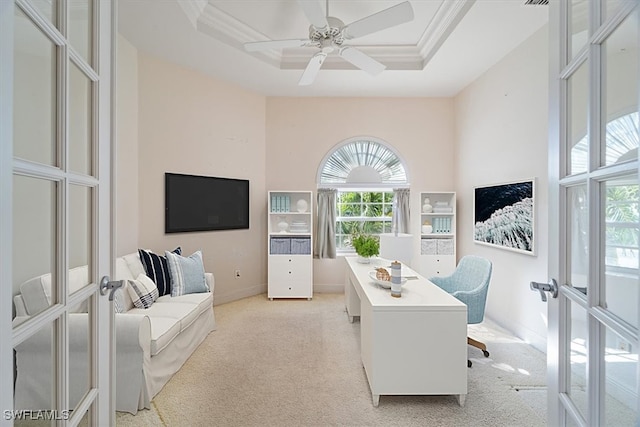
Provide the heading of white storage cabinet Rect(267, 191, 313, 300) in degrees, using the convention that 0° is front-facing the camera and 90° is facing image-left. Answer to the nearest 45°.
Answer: approximately 0°

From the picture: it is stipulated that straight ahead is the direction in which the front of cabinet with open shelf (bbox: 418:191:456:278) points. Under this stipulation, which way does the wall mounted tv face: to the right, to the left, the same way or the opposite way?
to the left

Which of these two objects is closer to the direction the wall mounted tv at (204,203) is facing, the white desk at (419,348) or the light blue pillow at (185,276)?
the white desk

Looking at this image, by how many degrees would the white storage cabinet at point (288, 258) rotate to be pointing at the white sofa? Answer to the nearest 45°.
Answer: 0° — it already faces it

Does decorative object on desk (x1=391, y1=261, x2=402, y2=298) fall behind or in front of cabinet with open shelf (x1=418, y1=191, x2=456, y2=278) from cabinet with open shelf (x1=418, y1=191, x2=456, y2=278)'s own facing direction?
in front

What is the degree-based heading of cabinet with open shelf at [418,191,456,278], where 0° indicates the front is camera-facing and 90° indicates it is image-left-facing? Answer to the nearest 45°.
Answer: approximately 0°

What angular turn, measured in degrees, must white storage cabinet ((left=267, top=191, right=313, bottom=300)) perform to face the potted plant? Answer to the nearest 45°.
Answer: approximately 45° to its left

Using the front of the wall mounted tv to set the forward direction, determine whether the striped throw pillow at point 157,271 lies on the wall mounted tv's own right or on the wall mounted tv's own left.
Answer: on the wall mounted tv's own right

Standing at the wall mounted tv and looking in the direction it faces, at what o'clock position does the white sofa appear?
The white sofa is roughly at 2 o'clock from the wall mounted tv.

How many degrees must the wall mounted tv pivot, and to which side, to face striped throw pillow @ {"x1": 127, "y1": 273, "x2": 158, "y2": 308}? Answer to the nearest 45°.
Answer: approximately 45° to its right

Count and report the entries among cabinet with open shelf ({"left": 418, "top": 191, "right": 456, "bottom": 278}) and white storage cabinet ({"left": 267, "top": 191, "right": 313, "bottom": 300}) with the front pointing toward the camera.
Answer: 2

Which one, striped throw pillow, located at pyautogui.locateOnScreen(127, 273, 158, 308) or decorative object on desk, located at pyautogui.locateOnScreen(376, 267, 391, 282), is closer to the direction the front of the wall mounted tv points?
the decorative object on desk
